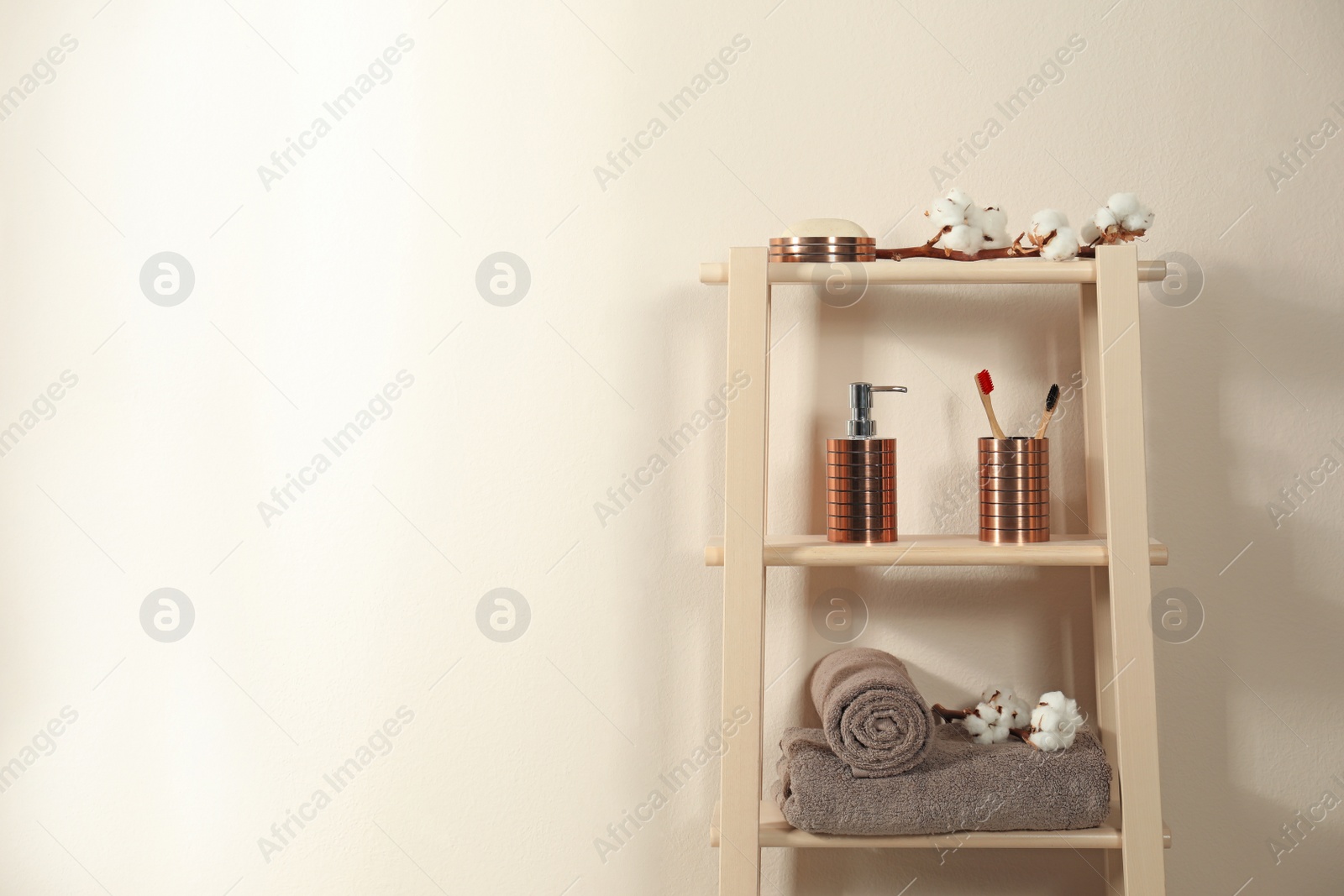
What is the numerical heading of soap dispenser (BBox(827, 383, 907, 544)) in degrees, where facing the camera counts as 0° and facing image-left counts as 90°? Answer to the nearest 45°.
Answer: approximately 270°

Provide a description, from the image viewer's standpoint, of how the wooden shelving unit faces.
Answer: facing the viewer
